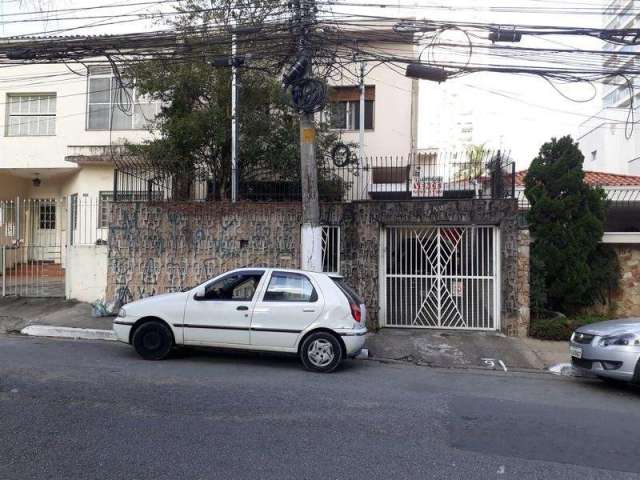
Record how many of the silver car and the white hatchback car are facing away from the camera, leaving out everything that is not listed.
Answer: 0

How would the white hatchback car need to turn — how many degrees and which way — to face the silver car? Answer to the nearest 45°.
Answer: approximately 180°

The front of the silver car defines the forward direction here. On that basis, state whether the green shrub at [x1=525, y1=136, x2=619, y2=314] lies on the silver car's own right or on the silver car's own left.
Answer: on the silver car's own right

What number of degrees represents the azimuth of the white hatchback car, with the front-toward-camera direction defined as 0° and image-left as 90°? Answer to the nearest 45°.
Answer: approximately 90°

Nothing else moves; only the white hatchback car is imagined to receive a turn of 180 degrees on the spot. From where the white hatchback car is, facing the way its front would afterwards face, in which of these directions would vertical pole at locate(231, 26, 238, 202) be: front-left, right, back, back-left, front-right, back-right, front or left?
left

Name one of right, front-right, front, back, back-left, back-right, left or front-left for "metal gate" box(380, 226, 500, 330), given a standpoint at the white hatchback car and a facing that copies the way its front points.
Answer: back-right

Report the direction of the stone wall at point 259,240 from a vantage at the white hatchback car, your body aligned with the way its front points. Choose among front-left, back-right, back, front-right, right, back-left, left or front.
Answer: right

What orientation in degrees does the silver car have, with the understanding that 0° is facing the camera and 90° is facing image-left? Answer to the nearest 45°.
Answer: approximately 45°

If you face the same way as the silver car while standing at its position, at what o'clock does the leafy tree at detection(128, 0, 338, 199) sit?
The leafy tree is roughly at 2 o'clock from the silver car.

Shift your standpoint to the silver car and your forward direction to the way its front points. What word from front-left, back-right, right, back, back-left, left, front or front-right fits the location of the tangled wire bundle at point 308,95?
front-right
